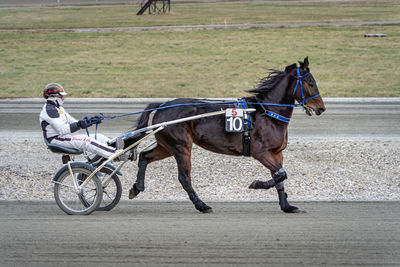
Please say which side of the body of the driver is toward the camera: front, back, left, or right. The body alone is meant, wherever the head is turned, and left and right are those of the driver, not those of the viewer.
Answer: right

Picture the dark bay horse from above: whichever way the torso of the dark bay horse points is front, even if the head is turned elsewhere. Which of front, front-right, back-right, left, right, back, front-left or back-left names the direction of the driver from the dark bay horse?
back

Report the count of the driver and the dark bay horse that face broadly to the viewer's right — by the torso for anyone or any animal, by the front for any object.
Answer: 2

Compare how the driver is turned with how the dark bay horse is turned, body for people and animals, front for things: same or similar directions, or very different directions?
same or similar directions

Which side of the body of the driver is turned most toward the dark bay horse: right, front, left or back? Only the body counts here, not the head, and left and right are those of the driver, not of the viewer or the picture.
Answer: front

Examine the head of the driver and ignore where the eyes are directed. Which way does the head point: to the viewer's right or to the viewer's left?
to the viewer's right

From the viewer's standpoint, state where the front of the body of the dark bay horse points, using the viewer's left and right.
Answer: facing to the right of the viewer
